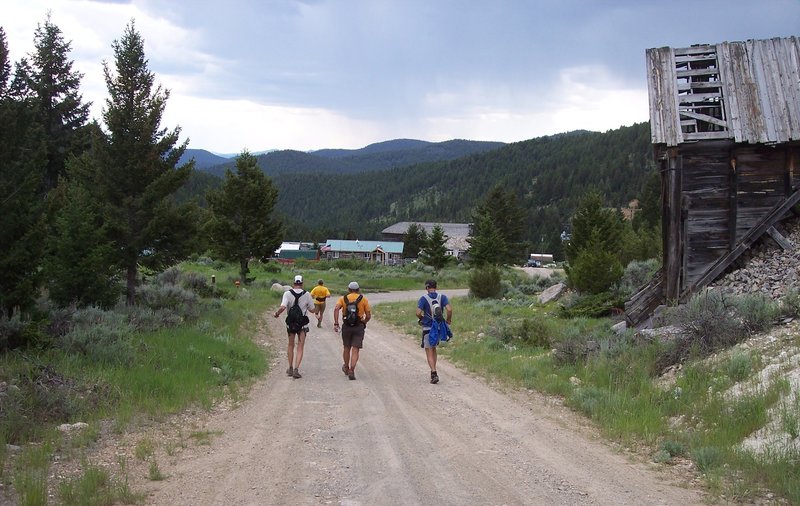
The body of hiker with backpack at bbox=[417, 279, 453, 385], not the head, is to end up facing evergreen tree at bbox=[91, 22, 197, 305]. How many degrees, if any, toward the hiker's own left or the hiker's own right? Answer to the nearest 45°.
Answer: approximately 45° to the hiker's own left

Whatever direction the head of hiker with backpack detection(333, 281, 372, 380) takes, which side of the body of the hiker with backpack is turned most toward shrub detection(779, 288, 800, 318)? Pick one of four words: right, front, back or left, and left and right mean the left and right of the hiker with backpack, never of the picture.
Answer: right

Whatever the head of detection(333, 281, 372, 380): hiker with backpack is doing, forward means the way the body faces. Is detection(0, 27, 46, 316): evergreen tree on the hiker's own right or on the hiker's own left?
on the hiker's own left

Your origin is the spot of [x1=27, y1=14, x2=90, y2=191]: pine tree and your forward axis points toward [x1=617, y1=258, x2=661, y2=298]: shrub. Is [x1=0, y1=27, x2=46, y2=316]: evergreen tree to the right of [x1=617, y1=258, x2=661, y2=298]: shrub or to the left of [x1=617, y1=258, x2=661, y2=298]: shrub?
right

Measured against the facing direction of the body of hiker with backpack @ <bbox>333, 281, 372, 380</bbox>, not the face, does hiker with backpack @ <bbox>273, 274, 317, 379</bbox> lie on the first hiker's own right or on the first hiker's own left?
on the first hiker's own left

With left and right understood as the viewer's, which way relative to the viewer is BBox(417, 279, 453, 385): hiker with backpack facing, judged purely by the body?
facing away from the viewer

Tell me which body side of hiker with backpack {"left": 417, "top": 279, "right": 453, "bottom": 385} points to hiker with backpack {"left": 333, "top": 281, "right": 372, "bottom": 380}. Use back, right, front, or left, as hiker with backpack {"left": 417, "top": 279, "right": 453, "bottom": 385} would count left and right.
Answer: left

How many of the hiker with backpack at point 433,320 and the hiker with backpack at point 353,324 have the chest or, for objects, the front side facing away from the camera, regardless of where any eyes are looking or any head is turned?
2

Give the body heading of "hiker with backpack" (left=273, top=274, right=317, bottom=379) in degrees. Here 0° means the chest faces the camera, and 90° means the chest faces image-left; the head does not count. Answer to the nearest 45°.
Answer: approximately 180°

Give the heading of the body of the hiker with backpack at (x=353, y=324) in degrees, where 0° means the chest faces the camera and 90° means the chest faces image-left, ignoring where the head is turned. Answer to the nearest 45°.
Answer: approximately 180°

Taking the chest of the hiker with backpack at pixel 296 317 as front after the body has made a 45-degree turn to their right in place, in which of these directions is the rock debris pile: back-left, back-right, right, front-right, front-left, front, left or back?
front-right
